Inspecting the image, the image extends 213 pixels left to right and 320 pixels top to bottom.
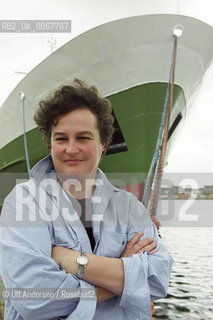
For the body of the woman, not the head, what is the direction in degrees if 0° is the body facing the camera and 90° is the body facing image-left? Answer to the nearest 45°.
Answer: approximately 0°
